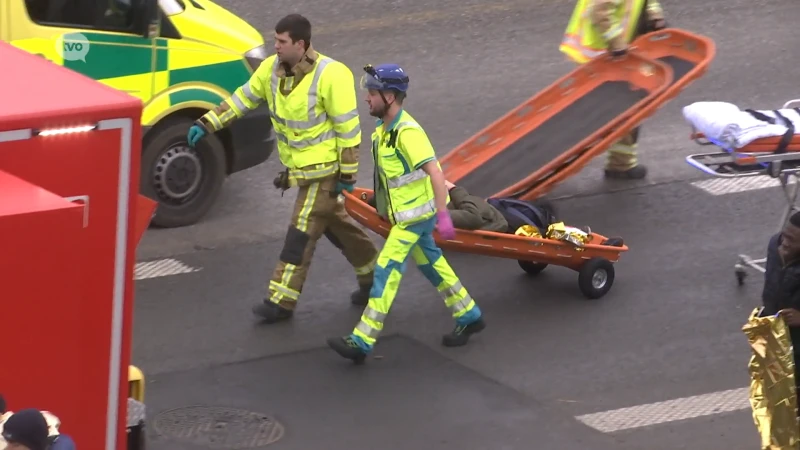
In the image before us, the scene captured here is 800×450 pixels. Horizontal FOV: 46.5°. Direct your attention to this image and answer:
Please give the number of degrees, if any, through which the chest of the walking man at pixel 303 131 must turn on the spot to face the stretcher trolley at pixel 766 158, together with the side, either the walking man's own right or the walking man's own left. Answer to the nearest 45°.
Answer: approximately 135° to the walking man's own left

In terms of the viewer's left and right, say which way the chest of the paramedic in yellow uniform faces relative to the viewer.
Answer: facing to the left of the viewer

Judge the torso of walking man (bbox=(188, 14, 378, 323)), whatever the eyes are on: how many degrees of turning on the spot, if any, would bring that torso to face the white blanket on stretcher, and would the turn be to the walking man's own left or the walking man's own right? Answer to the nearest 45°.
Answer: approximately 135° to the walking man's own left

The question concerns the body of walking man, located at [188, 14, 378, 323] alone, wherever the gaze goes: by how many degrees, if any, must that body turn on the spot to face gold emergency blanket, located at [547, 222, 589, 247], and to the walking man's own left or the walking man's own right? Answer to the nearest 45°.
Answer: approximately 135° to the walking man's own left

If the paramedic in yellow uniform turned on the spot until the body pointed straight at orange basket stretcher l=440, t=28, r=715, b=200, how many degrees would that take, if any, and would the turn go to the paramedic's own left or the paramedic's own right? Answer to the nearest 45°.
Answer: approximately 135° to the paramedic's own right

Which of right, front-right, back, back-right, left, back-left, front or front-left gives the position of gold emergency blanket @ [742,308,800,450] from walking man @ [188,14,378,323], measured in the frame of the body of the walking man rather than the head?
left

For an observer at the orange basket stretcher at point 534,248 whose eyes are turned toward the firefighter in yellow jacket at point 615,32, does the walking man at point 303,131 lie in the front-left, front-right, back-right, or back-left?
back-left

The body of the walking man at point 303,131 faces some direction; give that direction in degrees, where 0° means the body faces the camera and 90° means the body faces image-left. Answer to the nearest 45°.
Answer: approximately 45°
